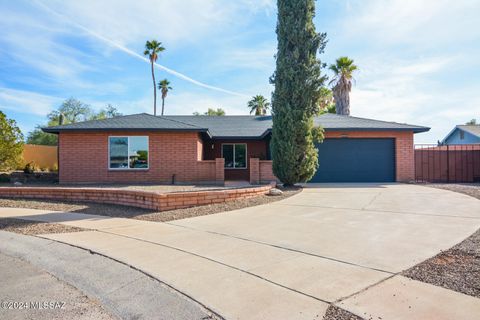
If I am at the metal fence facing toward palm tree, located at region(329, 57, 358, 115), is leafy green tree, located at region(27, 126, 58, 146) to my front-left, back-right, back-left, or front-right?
front-left

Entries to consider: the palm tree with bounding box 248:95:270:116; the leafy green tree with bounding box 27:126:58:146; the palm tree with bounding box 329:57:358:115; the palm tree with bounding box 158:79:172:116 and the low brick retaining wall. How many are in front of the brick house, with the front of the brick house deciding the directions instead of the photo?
1

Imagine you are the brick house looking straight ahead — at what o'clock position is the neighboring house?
The neighboring house is roughly at 8 o'clock from the brick house.

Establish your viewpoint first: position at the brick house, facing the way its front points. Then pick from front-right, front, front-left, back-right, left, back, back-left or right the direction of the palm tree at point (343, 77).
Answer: back-left

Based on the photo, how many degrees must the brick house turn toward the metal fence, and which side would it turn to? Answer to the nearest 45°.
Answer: approximately 90° to its left

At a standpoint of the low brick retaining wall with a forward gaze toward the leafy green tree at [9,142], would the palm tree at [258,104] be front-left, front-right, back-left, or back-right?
front-right

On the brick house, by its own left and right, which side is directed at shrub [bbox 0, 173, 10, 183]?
right

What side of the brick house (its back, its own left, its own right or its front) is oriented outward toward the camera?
front

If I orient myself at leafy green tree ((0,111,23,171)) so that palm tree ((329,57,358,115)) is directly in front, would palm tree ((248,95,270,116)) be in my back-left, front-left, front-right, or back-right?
front-left

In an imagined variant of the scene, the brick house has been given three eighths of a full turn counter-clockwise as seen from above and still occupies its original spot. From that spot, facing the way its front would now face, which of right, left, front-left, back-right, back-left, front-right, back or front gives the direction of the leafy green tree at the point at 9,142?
back-left

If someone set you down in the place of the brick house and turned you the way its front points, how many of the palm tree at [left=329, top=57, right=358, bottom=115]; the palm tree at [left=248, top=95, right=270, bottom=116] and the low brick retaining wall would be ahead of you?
1

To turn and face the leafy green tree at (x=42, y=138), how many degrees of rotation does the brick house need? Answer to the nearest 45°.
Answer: approximately 135° to its right

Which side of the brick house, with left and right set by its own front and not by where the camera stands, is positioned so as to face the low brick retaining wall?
front

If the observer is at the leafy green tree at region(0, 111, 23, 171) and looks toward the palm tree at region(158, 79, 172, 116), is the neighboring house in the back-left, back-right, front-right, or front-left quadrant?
front-right

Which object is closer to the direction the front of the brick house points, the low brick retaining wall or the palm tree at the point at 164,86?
the low brick retaining wall

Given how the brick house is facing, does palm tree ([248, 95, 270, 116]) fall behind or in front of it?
behind

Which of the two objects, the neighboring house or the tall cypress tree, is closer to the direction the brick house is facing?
the tall cypress tree
